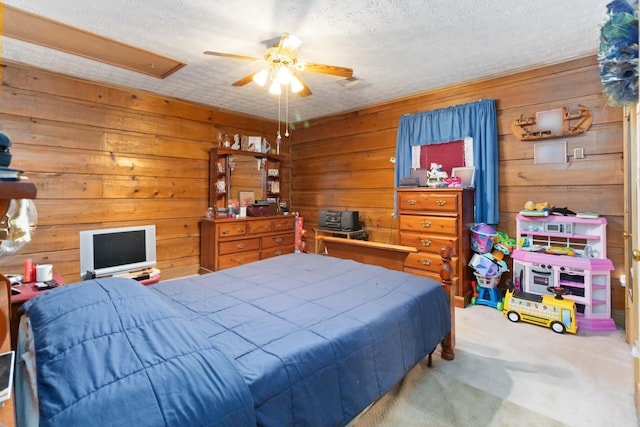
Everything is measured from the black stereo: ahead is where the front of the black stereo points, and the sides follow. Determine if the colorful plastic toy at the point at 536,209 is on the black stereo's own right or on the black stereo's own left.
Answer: on the black stereo's own left

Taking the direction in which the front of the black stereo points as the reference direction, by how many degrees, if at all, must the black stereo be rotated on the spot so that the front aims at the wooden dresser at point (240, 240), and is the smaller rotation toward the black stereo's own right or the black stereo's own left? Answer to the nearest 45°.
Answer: approximately 45° to the black stereo's own right

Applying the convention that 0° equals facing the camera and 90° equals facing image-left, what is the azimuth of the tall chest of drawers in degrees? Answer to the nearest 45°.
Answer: approximately 45°
